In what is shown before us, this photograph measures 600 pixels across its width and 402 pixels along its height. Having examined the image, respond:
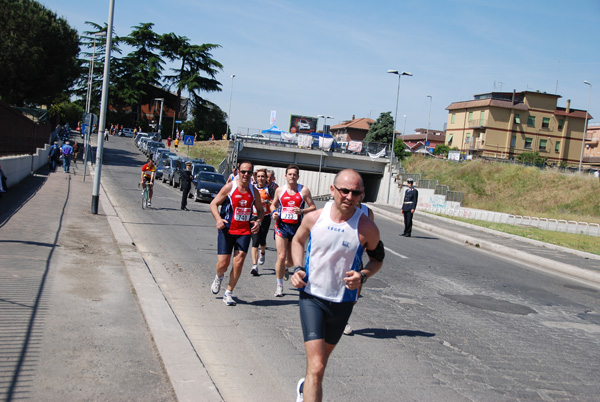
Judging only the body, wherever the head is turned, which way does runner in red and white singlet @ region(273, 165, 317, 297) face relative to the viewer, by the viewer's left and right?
facing the viewer

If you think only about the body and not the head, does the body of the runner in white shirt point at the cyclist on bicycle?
no

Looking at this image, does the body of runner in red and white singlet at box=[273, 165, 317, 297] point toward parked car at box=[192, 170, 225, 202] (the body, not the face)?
no

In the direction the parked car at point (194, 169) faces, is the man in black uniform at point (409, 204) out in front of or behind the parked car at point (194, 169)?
in front

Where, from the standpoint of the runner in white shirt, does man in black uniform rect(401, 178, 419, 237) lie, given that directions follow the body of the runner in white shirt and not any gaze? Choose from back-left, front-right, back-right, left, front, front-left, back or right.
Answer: back

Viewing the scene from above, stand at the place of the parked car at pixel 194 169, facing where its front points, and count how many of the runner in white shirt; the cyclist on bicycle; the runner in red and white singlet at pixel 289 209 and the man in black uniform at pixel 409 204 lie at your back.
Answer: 0

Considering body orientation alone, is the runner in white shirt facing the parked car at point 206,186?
no

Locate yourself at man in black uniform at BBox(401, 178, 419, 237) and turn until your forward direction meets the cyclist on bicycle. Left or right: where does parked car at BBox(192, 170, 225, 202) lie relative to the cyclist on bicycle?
right

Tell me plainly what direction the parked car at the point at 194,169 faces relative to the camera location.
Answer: facing the viewer and to the right of the viewer

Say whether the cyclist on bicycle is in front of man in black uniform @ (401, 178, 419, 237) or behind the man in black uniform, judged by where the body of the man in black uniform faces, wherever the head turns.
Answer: in front

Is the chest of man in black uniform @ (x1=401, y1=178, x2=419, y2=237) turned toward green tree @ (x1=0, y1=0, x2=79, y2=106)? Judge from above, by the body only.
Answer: no

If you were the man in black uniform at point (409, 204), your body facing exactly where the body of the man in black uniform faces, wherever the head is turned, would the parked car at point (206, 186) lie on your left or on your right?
on your right

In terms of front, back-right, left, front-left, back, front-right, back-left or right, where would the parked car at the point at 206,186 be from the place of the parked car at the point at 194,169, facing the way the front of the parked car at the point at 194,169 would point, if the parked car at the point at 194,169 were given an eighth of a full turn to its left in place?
right

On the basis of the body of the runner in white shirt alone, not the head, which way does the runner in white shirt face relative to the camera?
toward the camera

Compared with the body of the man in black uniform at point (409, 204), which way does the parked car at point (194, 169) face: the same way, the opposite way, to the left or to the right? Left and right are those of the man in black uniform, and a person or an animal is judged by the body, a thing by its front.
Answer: to the left

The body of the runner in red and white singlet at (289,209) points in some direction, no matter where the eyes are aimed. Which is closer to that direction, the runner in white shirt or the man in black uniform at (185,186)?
the runner in white shirt

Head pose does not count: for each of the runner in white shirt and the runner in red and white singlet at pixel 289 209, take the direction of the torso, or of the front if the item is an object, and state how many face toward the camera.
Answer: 2

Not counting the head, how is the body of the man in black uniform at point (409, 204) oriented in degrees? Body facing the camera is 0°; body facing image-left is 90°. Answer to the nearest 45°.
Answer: approximately 45°
